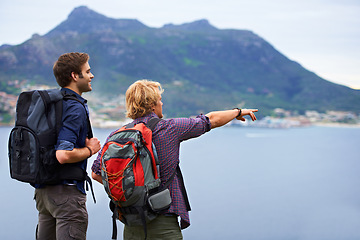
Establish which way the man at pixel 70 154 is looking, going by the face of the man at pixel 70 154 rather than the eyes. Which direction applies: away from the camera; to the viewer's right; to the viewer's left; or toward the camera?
to the viewer's right

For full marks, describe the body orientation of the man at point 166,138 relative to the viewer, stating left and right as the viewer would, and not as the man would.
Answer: facing away from the viewer and to the right of the viewer

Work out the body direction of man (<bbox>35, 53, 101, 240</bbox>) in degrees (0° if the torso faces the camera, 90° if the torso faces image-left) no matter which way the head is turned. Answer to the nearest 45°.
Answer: approximately 270°

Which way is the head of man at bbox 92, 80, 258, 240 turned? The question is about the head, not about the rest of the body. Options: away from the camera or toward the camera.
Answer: away from the camera

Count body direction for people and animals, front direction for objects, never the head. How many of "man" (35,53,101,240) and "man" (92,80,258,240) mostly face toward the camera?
0
